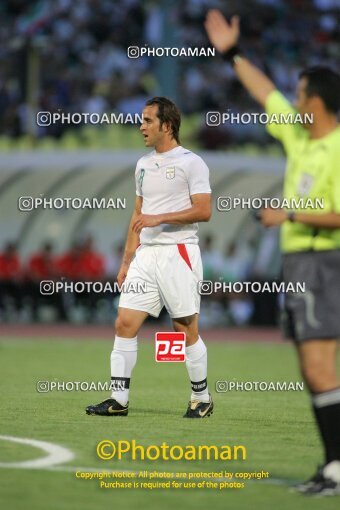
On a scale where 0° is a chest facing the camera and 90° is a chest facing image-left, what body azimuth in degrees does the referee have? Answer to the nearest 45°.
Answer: approximately 45°

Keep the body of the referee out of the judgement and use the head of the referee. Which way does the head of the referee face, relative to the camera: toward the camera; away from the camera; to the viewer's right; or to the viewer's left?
to the viewer's left
